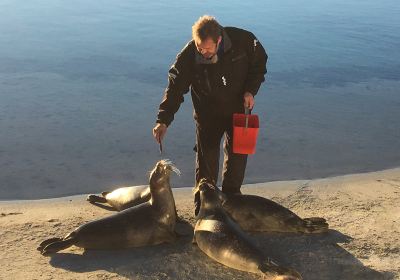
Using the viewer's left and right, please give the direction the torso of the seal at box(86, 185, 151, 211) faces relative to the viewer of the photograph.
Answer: facing to the right of the viewer

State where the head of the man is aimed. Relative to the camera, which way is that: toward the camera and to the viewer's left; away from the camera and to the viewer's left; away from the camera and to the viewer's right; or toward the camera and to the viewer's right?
toward the camera and to the viewer's left

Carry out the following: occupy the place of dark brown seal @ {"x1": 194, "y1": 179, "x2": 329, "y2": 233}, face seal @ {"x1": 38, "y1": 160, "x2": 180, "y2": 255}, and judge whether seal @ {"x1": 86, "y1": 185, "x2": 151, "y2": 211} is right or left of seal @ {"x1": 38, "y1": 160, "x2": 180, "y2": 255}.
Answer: right

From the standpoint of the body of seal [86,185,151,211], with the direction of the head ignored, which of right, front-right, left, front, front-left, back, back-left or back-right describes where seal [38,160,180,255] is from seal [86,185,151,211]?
right

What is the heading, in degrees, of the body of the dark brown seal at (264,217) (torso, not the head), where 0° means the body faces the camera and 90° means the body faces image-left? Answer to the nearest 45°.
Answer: approximately 90°

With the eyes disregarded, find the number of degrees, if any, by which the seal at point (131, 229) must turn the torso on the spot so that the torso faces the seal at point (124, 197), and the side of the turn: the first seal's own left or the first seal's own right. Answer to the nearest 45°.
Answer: approximately 90° to the first seal's own left

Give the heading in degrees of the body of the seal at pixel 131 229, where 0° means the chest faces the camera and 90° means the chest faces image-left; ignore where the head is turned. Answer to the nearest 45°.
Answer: approximately 270°

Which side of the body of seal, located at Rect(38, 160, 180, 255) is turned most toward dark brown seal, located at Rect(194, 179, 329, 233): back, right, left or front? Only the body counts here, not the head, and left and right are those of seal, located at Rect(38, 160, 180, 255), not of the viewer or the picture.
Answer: front

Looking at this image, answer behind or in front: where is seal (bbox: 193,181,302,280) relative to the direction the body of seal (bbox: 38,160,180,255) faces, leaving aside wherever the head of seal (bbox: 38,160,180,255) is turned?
in front

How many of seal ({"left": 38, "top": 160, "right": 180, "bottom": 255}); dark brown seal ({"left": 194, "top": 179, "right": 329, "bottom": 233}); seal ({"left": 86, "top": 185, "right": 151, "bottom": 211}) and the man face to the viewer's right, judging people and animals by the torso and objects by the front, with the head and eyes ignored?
2

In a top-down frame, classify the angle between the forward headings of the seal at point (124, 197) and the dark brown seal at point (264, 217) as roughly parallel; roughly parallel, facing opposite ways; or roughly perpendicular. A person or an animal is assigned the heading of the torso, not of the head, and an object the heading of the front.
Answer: roughly parallel, facing opposite ways
